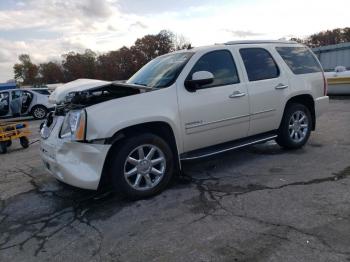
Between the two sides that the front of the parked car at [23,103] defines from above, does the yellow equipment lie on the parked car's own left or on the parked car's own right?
on the parked car's own left

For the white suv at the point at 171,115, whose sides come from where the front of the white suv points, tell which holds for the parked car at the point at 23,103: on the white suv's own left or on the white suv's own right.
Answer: on the white suv's own right

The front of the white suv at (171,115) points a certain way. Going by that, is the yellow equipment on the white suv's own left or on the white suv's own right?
on the white suv's own right

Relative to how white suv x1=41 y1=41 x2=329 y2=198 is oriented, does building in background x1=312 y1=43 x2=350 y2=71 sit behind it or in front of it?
behind

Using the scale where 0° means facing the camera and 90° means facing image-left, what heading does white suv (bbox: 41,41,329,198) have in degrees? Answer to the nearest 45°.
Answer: approximately 45°

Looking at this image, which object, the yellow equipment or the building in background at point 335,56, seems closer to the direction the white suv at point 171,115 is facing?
the yellow equipment

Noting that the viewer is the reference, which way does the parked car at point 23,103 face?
facing to the left of the viewer
